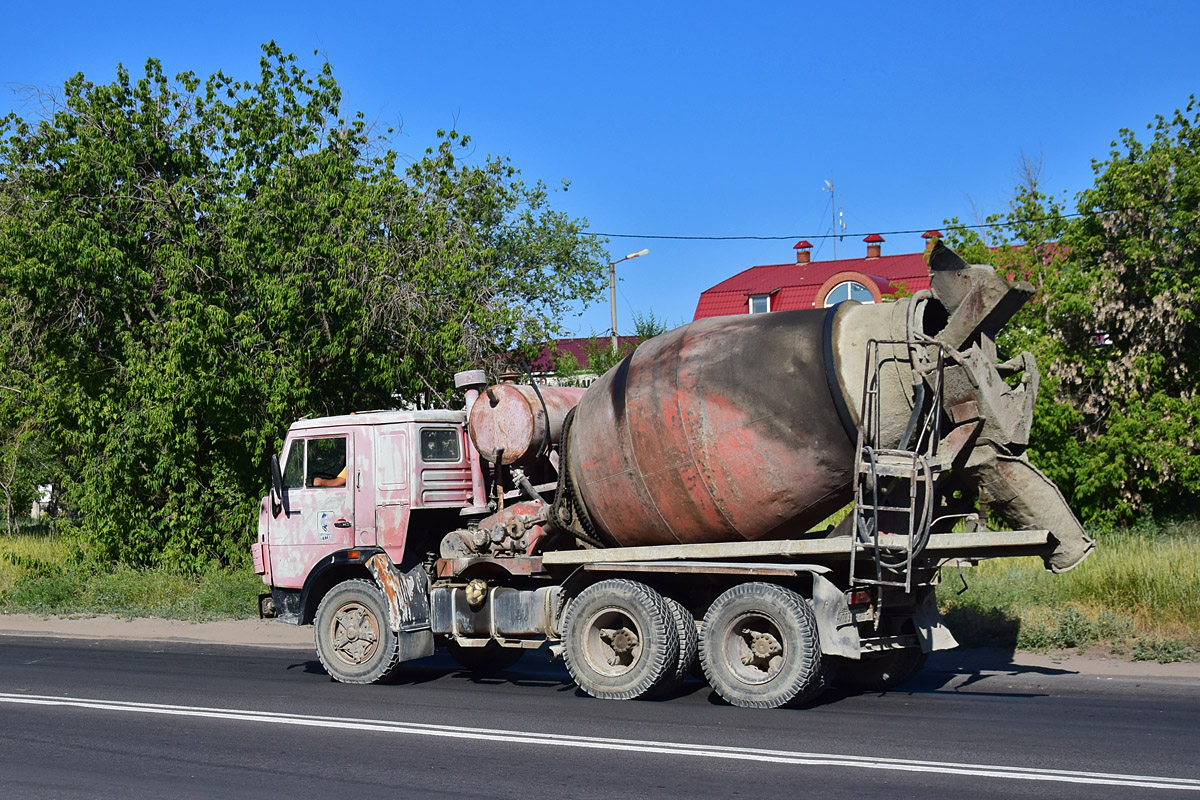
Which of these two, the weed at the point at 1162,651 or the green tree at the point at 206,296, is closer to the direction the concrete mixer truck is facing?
the green tree

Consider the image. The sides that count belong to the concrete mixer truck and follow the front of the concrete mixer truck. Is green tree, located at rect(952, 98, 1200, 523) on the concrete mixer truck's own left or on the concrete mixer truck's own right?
on the concrete mixer truck's own right

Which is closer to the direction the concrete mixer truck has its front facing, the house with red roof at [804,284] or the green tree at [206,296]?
the green tree

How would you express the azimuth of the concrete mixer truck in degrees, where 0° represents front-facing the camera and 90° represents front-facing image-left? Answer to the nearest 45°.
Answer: approximately 135°

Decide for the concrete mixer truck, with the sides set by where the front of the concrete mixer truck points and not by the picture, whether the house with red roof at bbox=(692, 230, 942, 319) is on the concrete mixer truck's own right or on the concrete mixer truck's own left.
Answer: on the concrete mixer truck's own right

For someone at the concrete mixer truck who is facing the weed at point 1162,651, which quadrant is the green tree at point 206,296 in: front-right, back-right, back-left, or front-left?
back-left
